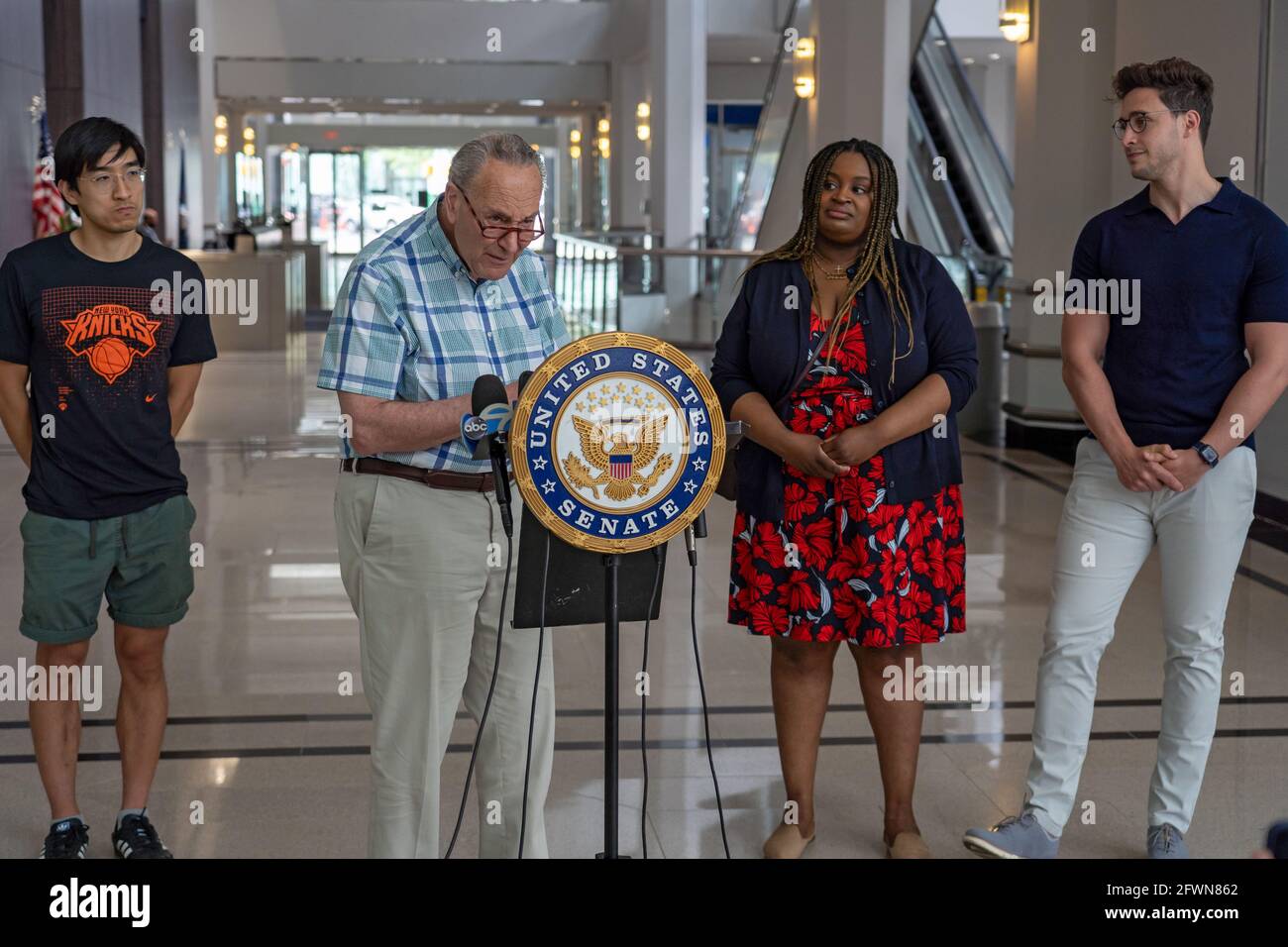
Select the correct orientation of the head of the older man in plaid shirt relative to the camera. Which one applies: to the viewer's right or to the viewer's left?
to the viewer's right

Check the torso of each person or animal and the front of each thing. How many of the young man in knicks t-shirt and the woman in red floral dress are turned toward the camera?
2

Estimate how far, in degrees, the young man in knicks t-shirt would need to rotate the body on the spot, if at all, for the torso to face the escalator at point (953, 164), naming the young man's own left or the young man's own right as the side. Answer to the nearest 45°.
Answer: approximately 135° to the young man's own left

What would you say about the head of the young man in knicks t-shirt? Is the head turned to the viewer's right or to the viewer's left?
to the viewer's right

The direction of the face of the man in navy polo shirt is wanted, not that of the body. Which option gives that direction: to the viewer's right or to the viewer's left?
to the viewer's left

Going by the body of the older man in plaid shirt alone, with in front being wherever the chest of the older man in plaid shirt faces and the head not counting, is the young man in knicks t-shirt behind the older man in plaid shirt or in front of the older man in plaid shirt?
behind

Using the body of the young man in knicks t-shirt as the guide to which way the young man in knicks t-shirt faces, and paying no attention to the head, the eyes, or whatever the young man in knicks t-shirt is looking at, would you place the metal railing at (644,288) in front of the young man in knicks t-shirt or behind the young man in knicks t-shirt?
behind

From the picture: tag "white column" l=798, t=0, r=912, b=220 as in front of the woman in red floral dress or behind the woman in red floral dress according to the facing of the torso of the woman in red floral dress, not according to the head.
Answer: behind

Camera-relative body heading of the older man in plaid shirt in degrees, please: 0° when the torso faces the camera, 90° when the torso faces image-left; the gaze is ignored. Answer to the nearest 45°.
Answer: approximately 315°

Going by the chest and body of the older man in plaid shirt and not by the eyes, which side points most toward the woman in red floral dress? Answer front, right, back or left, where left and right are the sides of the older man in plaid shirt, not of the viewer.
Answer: left

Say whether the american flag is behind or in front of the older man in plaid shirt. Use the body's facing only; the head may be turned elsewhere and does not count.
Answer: behind

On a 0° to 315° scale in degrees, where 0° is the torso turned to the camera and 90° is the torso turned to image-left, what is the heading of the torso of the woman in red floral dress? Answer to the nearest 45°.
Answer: approximately 0°

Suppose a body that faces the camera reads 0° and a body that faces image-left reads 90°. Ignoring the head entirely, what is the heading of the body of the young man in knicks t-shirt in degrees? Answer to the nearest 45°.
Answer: approximately 0°
